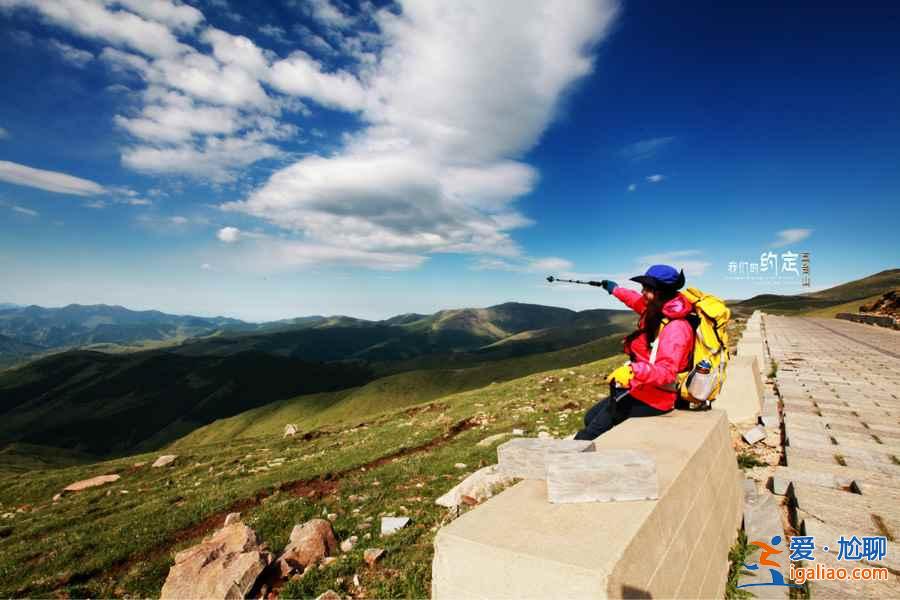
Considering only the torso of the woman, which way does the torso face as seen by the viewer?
to the viewer's left

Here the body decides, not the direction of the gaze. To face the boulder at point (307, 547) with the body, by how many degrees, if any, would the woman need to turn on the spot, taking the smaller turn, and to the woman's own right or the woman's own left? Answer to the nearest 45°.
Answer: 0° — they already face it

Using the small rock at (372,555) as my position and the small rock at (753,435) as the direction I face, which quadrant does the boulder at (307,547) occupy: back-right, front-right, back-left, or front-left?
back-left

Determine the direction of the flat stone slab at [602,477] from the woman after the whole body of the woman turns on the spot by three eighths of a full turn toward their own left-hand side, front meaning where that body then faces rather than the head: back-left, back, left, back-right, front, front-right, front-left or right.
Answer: front-right
